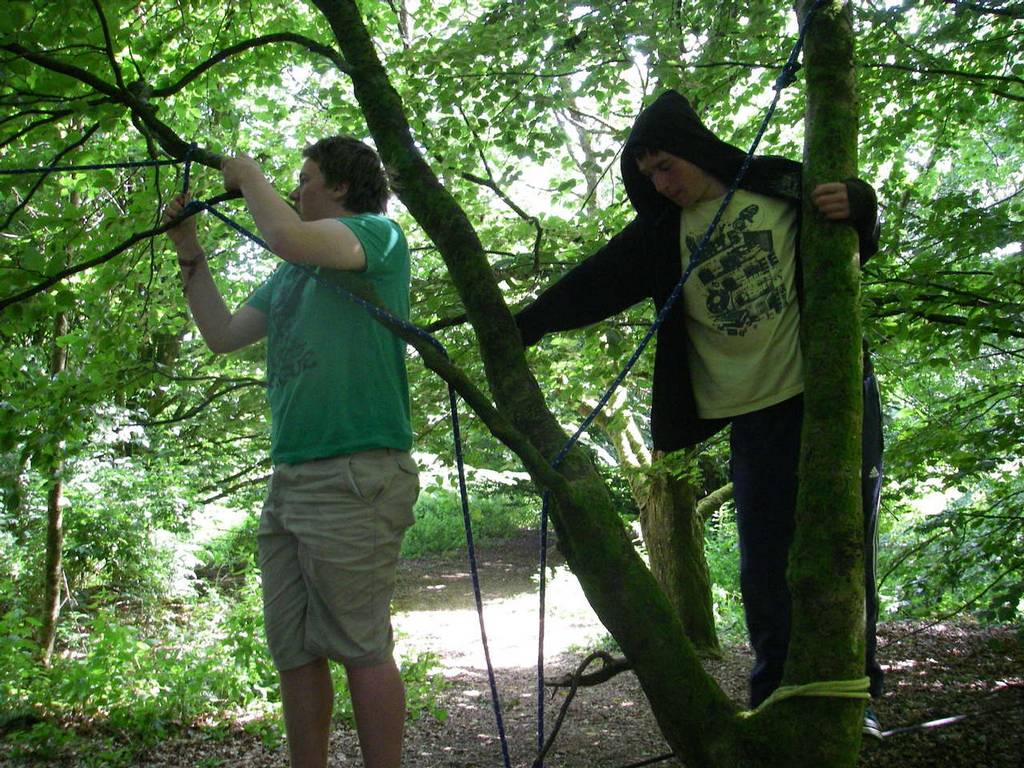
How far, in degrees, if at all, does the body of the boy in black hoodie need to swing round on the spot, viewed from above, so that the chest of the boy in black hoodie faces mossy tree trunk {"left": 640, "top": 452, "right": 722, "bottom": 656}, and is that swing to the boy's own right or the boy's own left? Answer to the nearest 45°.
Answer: approximately 180°

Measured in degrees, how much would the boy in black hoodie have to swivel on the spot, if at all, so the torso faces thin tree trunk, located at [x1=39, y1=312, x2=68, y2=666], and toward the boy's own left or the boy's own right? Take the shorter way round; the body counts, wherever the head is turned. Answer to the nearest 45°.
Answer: approximately 135° to the boy's own right

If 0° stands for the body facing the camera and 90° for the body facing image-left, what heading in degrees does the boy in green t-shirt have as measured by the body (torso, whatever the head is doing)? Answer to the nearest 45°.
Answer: approximately 45°

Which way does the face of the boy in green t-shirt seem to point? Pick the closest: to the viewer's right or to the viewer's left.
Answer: to the viewer's left
